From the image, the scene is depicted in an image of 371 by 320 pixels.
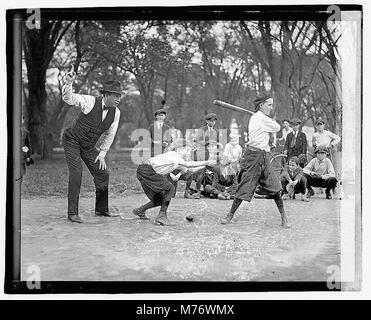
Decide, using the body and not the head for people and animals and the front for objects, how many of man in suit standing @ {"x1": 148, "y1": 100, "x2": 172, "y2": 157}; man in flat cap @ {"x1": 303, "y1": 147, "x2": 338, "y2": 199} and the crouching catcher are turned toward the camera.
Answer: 2

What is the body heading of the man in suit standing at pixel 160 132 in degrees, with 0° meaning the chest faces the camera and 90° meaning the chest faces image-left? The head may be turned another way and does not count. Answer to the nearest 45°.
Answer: approximately 0°

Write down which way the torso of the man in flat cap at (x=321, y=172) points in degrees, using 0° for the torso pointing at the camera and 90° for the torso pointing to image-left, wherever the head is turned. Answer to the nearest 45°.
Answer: approximately 0°

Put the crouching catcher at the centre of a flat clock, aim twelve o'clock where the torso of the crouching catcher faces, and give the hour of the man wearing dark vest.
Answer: The man wearing dark vest is roughly at 6 o'clock from the crouching catcher.

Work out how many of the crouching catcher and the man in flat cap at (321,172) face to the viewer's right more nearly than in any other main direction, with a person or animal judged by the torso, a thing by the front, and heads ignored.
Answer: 1

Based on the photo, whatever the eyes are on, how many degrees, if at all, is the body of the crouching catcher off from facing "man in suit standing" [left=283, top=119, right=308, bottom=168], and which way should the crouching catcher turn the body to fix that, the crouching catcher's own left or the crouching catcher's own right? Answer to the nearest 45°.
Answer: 0° — they already face them

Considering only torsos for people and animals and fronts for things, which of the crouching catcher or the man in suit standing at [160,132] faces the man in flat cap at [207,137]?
the crouching catcher

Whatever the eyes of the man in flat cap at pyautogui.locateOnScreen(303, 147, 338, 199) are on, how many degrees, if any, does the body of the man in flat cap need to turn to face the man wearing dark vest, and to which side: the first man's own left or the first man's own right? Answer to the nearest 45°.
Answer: approximately 90° to the first man's own right

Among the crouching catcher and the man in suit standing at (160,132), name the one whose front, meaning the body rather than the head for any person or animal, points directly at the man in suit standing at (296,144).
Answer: the crouching catcher

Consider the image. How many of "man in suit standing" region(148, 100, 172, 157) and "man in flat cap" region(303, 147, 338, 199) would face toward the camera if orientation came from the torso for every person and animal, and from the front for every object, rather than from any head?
2

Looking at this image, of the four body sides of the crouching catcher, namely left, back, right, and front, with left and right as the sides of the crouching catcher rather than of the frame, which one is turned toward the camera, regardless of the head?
right

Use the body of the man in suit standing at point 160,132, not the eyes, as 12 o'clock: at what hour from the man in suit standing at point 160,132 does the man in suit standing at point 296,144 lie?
the man in suit standing at point 296,144 is roughly at 9 o'clock from the man in suit standing at point 160,132.
